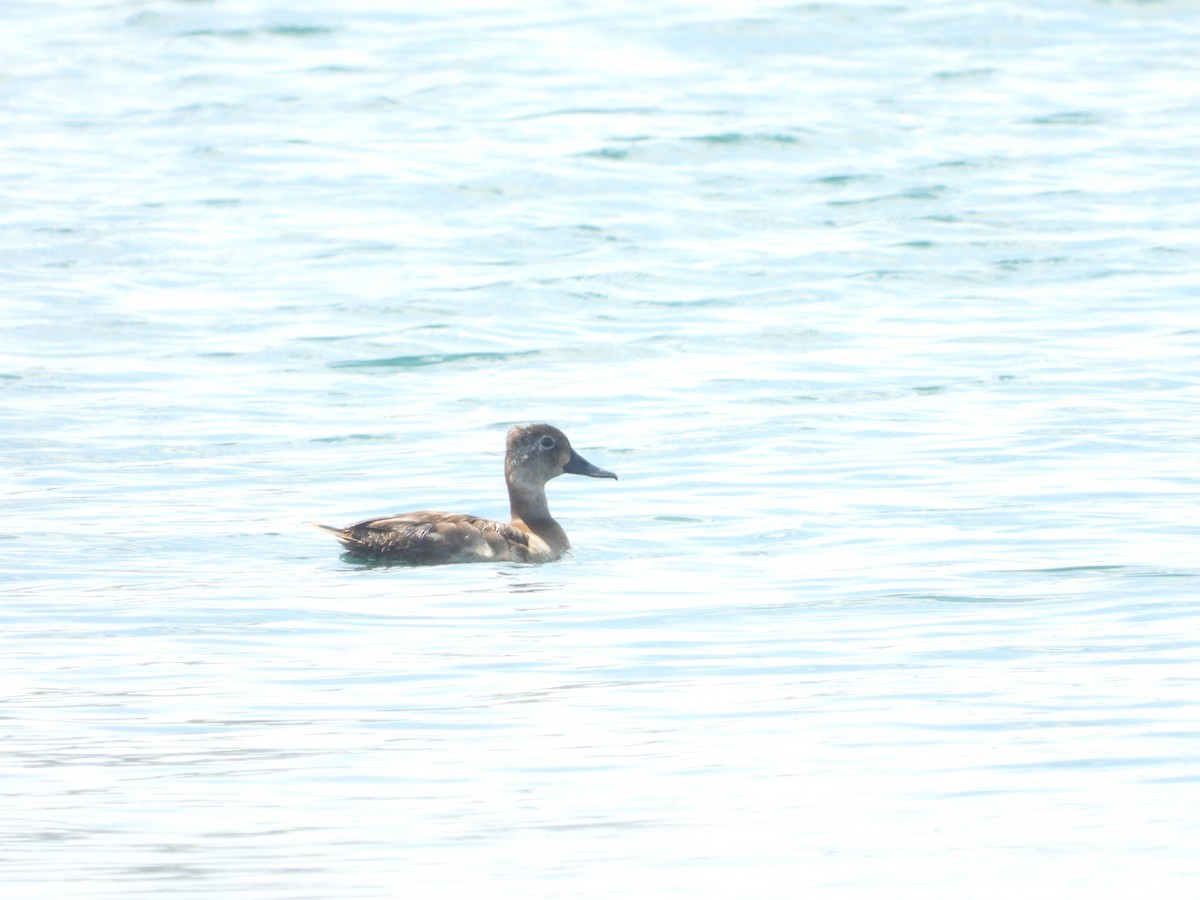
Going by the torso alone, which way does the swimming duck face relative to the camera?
to the viewer's right
